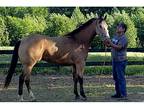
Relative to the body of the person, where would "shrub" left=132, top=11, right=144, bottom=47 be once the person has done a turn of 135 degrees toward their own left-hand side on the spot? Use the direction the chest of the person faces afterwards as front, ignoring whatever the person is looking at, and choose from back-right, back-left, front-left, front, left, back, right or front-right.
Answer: left

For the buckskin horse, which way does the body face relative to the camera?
to the viewer's right

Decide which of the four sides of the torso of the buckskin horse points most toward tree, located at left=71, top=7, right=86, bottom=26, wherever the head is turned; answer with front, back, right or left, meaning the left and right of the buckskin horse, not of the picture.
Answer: left

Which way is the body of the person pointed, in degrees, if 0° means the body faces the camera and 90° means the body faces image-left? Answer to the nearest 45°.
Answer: approximately 45°

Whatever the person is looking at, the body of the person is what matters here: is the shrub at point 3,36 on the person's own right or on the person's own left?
on the person's own right

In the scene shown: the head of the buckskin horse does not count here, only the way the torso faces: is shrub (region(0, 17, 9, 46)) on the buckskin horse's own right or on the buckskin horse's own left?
on the buckskin horse's own left

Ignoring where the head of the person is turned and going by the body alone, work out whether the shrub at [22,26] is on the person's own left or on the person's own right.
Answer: on the person's own right

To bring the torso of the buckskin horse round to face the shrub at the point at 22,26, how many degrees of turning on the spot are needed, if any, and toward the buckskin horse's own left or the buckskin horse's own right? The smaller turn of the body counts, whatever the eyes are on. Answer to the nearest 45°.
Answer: approximately 90° to the buckskin horse's own left

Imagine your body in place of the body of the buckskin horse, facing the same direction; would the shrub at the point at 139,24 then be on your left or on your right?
on your left
